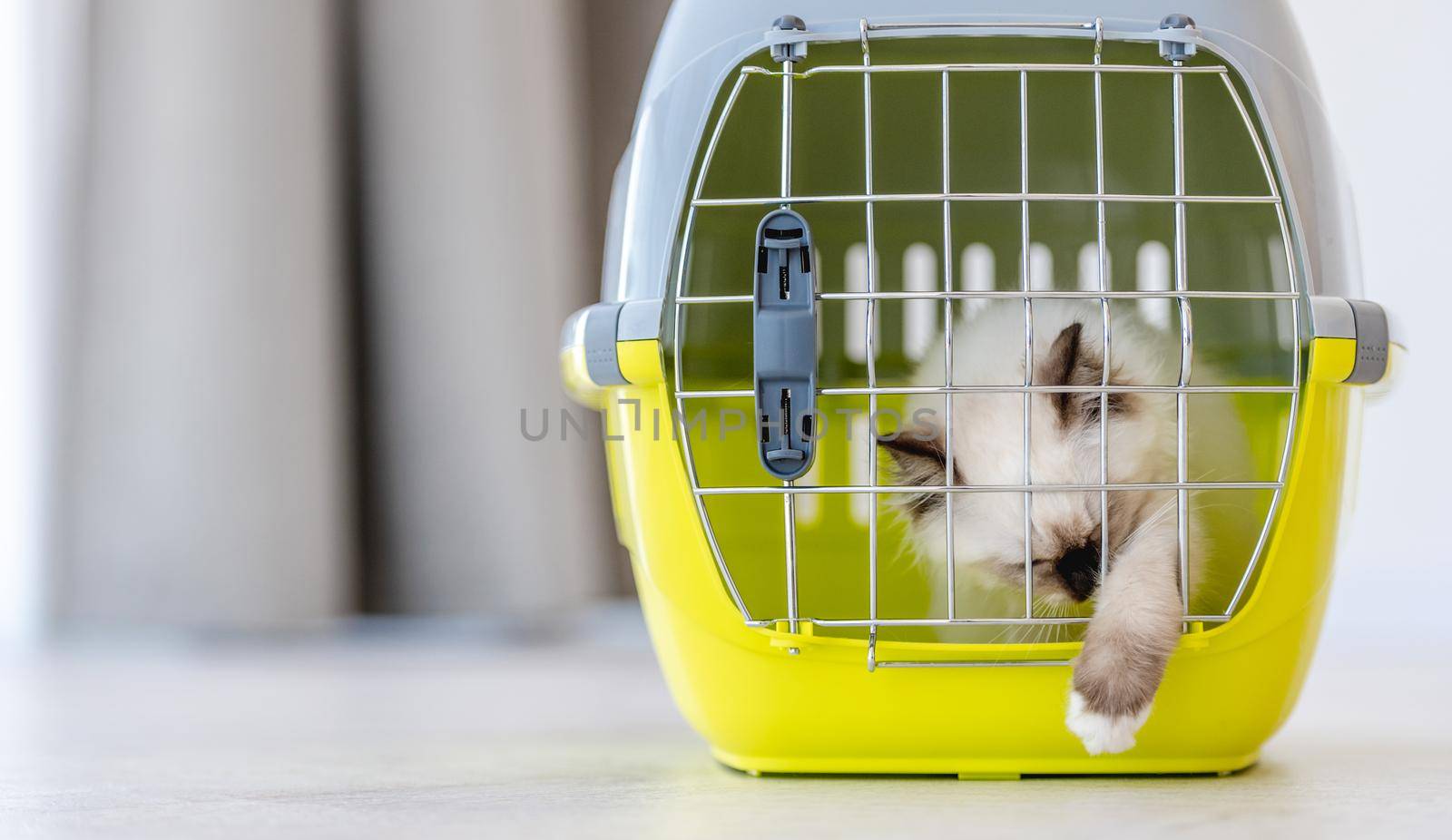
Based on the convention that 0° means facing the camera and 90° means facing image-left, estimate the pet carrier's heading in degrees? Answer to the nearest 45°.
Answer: approximately 0°
